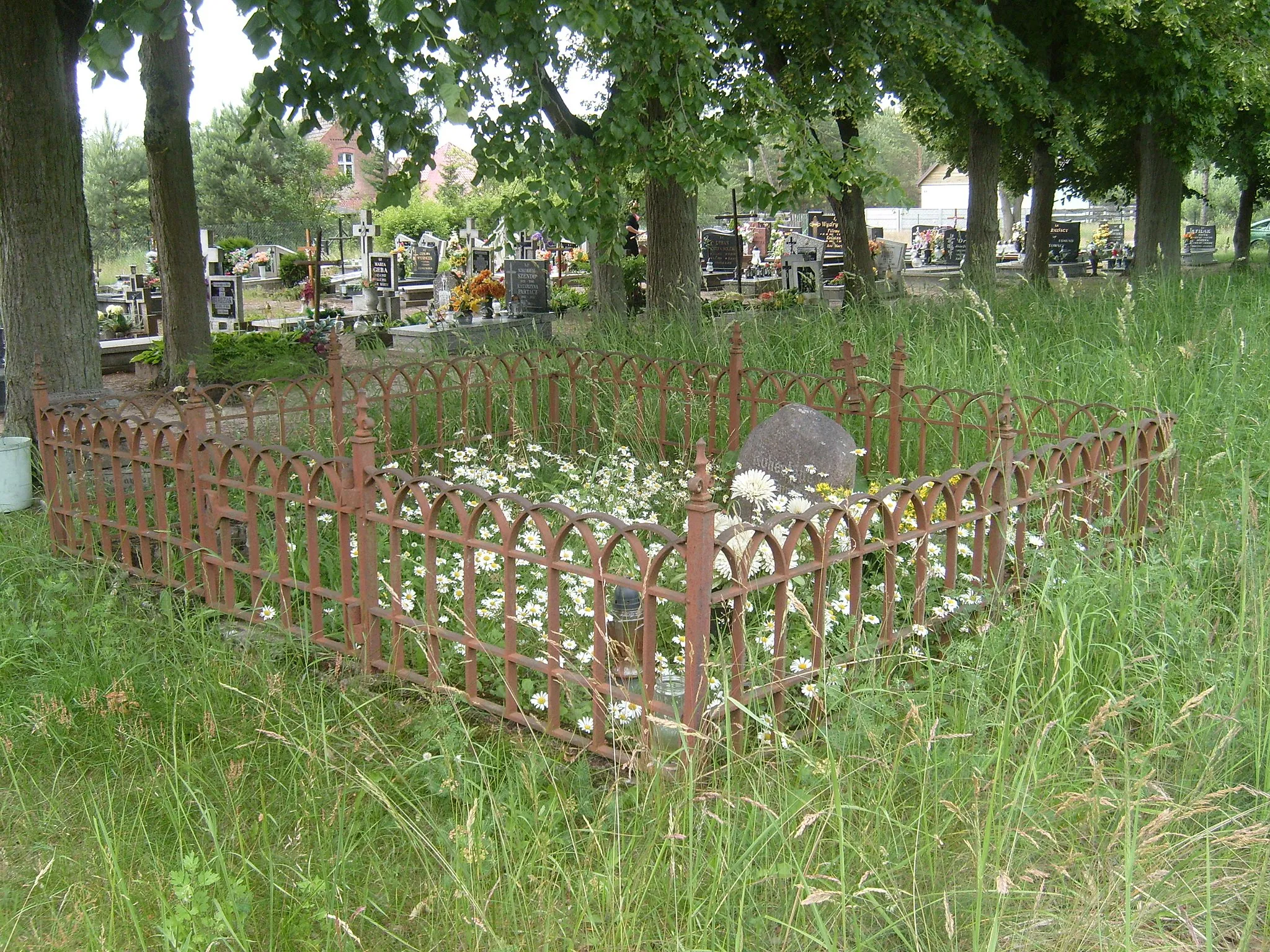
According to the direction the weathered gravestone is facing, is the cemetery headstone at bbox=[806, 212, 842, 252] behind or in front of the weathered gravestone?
behind

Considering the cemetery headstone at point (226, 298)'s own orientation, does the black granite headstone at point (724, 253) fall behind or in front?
behind

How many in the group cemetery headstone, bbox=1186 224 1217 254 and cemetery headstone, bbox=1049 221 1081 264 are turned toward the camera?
2

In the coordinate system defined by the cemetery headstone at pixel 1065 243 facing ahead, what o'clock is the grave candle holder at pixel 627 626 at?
The grave candle holder is roughly at 12 o'clock from the cemetery headstone.

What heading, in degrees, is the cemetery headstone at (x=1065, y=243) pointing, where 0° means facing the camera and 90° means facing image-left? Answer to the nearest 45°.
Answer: approximately 0°

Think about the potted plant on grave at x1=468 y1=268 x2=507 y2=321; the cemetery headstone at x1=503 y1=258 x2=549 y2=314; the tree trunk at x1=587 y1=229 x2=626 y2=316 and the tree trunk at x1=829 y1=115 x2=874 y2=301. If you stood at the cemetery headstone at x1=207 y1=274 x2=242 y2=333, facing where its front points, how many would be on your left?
4

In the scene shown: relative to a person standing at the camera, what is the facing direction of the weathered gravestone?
facing the viewer and to the left of the viewer

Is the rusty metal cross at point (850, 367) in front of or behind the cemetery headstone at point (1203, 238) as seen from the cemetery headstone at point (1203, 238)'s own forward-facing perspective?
in front

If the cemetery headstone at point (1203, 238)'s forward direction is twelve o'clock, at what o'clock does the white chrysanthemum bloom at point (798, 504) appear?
The white chrysanthemum bloom is roughly at 12 o'clock from the cemetery headstone.

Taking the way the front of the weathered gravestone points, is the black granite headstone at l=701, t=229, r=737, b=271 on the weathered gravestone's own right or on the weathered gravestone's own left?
on the weathered gravestone's own right

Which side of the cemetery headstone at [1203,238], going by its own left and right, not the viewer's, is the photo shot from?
front

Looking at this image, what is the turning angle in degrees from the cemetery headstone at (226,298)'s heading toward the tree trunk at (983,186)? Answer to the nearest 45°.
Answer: approximately 90° to its left

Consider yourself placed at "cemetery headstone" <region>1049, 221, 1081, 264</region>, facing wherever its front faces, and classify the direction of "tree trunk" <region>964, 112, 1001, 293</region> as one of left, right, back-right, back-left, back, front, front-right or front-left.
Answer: front
